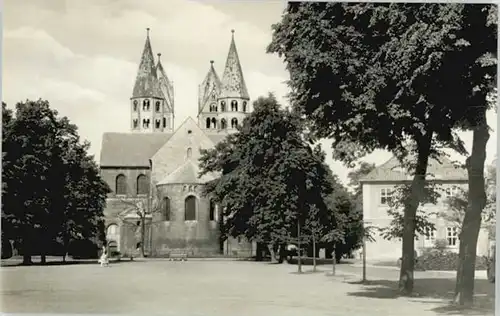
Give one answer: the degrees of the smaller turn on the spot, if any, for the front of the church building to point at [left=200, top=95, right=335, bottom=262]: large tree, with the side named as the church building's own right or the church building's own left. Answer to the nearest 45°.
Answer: approximately 180°

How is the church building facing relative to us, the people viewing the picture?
facing away from the viewer
